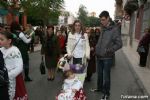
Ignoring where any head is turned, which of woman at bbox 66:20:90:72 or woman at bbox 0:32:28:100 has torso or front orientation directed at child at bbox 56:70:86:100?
woman at bbox 66:20:90:72

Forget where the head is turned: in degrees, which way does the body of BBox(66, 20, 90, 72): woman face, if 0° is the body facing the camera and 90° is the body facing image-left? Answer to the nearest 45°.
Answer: approximately 0°

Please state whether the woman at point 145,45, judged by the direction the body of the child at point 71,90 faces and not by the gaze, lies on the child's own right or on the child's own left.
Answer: on the child's own left

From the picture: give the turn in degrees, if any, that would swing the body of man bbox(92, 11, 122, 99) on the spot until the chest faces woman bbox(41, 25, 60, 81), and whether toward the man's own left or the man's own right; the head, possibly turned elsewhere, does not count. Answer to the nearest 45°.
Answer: approximately 90° to the man's own right
